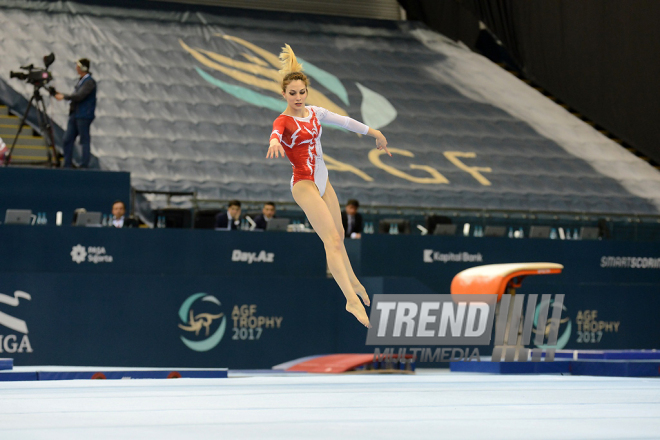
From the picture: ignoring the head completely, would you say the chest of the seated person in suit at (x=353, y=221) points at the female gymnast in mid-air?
yes

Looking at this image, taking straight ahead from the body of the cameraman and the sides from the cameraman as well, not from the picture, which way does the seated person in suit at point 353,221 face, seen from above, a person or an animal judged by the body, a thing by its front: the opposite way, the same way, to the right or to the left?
to the left

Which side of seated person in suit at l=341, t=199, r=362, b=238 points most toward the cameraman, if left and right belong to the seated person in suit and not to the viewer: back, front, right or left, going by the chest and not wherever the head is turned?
right

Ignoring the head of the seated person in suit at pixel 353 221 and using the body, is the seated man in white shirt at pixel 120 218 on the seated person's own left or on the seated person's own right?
on the seated person's own right

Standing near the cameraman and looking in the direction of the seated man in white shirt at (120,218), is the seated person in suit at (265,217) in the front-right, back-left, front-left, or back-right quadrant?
front-left

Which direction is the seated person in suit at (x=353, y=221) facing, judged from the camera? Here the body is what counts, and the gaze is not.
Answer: toward the camera

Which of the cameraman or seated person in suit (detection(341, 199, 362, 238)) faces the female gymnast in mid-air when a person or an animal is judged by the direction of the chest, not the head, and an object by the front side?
the seated person in suit

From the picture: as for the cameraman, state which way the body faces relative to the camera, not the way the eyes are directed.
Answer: to the viewer's left

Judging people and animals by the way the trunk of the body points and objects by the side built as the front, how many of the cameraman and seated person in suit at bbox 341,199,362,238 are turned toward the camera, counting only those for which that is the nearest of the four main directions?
1
